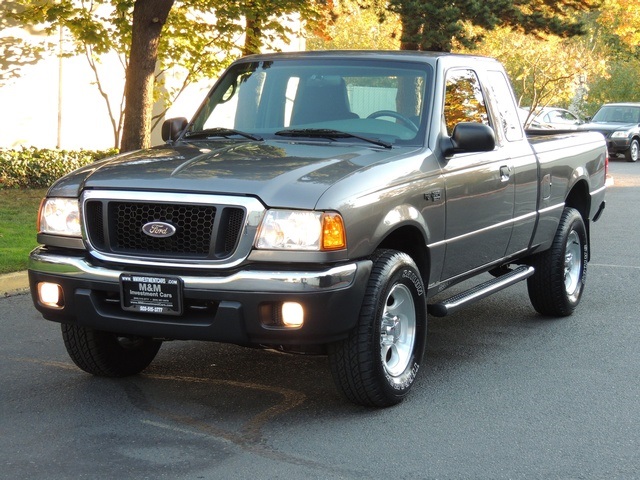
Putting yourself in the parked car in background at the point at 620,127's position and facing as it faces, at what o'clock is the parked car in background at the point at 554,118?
the parked car in background at the point at 554,118 is roughly at 2 o'clock from the parked car in background at the point at 620,127.

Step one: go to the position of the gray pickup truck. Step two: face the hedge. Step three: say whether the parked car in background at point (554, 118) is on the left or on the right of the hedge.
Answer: right

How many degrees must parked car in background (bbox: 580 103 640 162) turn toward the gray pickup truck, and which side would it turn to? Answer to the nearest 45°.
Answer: approximately 45° to its left

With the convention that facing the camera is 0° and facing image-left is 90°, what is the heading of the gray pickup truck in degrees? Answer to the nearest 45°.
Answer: approximately 45°

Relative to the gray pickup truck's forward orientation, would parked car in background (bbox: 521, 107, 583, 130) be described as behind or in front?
behind

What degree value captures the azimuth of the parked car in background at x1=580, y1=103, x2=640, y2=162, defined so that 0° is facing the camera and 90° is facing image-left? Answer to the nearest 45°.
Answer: approximately 45°
